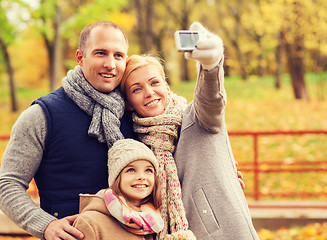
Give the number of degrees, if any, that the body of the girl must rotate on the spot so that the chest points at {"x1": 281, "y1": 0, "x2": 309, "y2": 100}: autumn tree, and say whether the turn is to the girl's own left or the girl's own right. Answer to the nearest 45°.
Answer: approximately 90° to the girl's own left
